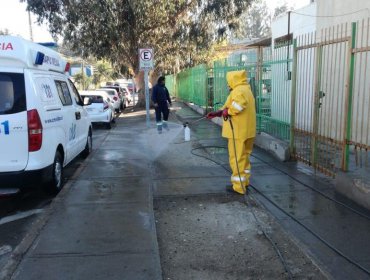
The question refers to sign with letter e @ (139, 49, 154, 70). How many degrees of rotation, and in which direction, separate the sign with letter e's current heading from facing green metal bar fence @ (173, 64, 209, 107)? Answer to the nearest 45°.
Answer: approximately 135° to its left

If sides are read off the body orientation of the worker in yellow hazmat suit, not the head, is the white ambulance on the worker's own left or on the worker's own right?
on the worker's own left

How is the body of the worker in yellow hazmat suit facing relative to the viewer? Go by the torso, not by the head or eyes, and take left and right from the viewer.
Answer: facing away from the viewer and to the left of the viewer

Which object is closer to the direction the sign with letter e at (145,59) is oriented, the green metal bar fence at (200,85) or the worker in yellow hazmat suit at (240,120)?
the worker in yellow hazmat suit

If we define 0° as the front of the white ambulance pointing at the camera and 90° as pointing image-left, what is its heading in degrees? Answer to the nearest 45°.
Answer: approximately 225°

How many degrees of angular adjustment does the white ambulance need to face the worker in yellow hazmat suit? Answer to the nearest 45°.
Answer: approximately 45° to its right
